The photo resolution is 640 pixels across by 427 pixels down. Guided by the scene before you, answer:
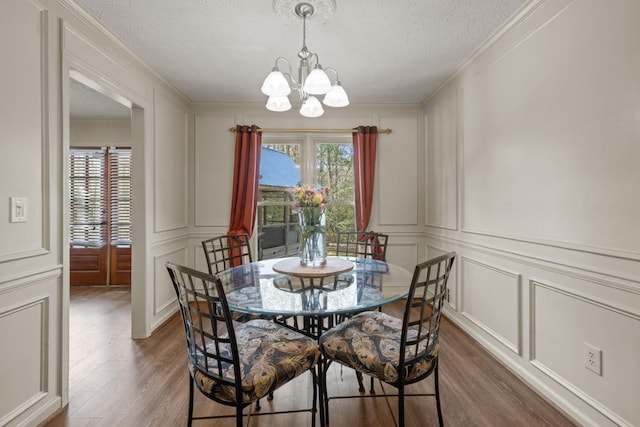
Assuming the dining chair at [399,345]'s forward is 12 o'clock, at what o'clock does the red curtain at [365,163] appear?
The red curtain is roughly at 1 o'clock from the dining chair.

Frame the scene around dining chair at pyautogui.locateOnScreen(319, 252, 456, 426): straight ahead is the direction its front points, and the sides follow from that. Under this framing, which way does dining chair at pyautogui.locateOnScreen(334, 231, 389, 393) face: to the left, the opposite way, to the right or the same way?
to the left

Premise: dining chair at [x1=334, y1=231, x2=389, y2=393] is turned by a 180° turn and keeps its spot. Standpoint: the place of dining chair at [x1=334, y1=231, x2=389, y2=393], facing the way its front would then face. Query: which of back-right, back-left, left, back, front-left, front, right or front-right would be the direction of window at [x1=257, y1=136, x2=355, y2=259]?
left

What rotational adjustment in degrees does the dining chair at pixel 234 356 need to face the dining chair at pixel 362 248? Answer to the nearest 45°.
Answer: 0° — it already faces it

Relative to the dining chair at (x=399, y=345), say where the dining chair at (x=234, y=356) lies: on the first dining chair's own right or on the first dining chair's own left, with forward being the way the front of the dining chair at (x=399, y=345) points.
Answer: on the first dining chair's own left

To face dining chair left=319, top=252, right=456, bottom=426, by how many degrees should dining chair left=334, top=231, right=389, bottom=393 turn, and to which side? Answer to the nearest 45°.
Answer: approximately 45° to its left

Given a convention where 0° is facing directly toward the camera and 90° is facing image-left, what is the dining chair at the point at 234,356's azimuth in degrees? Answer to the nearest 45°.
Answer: approximately 225°

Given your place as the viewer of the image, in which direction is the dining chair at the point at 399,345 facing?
facing away from the viewer and to the left of the viewer

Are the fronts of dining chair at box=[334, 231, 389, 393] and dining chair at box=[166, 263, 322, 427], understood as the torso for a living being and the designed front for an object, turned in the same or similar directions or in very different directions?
very different directions

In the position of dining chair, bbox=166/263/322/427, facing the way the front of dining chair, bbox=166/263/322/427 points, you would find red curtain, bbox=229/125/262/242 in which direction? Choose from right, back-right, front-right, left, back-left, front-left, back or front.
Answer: front-left
